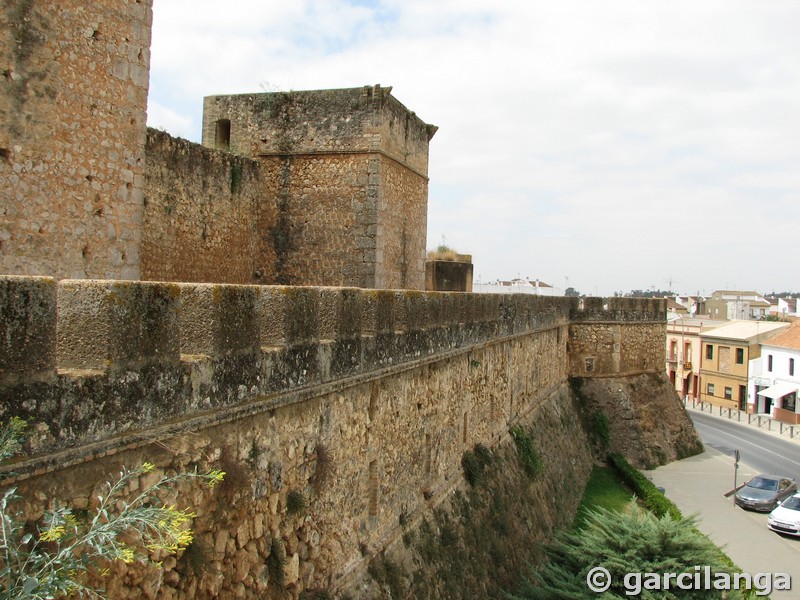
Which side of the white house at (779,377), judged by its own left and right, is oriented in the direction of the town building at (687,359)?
right

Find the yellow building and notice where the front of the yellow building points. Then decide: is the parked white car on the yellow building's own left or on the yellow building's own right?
on the yellow building's own left

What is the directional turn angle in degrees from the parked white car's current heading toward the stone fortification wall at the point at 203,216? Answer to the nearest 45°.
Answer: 0° — it already faces it
